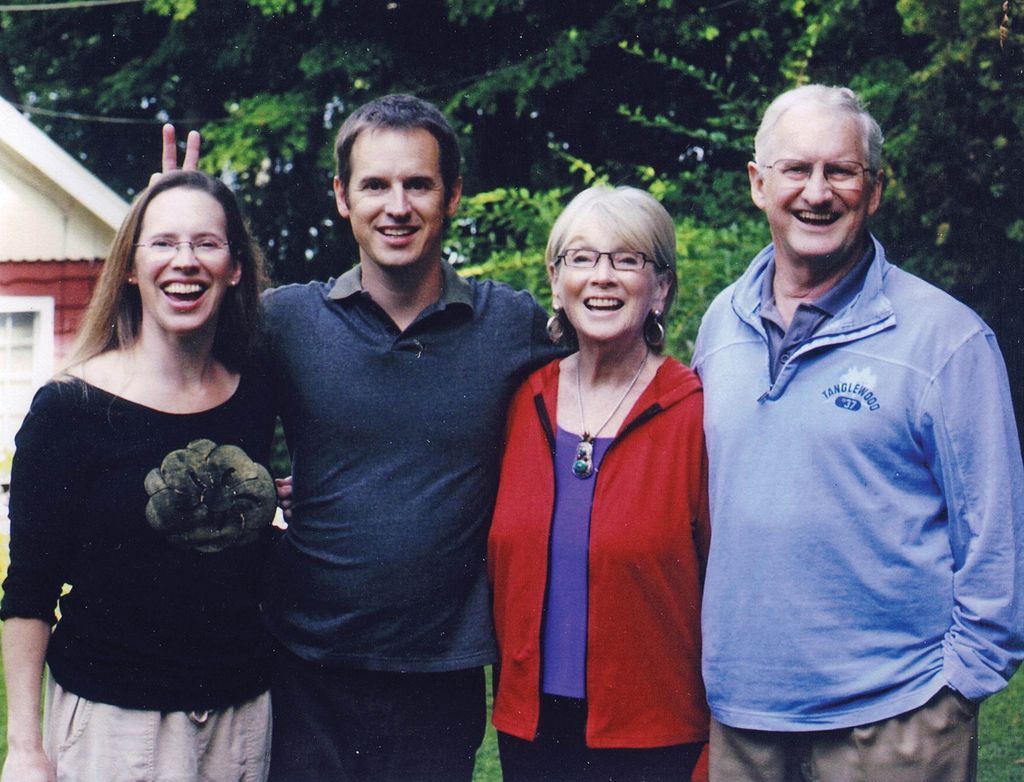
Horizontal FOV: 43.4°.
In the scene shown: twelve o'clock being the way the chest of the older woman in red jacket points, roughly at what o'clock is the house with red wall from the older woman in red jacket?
The house with red wall is roughly at 5 o'clock from the older woman in red jacket.

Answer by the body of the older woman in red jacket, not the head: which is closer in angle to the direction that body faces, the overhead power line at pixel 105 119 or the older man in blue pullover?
the older man in blue pullover

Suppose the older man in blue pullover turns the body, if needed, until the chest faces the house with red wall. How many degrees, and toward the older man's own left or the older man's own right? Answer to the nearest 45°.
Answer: approximately 90° to the older man's own right

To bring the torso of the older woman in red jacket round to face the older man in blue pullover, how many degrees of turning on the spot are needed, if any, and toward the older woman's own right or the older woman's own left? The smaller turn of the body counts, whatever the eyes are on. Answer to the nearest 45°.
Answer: approximately 90° to the older woman's own left

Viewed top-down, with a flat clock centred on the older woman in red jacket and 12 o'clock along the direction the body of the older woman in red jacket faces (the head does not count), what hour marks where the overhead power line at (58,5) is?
The overhead power line is roughly at 5 o'clock from the older woman in red jacket.

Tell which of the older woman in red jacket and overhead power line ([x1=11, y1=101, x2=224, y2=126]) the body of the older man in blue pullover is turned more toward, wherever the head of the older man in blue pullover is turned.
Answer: the older woman in red jacket

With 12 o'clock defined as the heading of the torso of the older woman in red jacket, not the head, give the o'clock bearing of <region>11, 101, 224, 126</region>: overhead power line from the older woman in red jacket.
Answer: The overhead power line is roughly at 5 o'clock from the older woman in red jacket.

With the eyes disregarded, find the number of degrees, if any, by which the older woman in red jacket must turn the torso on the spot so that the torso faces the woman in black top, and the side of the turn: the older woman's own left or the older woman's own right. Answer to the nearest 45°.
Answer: approximately 90° to the older woman's own right

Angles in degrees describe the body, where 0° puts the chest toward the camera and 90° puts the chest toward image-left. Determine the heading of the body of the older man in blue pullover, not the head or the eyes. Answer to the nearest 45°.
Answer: approximately 45°

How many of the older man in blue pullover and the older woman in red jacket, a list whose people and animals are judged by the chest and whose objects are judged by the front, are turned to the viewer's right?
0

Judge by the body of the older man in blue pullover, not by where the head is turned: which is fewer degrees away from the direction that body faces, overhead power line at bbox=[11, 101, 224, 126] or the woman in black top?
the woman in black top
